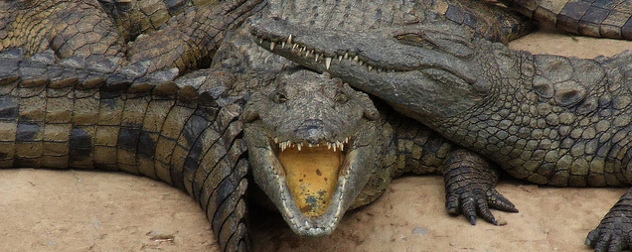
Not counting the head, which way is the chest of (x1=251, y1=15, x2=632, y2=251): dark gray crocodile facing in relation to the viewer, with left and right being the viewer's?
facing to the left of the viewer
